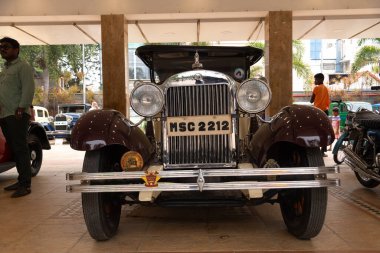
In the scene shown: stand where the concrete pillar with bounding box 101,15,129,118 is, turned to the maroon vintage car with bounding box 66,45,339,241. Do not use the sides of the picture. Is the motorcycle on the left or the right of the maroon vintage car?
left

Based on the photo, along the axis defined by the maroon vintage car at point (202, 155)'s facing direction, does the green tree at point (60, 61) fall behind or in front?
behind

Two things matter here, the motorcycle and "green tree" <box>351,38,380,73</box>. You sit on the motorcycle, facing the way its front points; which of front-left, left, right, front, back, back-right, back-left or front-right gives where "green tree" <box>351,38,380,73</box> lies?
back-left

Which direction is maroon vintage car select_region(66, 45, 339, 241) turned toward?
toward the camera

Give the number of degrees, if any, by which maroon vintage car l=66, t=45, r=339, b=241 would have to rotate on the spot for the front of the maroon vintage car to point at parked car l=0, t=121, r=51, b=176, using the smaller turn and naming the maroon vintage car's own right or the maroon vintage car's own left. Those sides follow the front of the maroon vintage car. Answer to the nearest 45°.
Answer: approximately 135° to the maroon vintage car's own right

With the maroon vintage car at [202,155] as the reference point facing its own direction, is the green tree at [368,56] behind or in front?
behind

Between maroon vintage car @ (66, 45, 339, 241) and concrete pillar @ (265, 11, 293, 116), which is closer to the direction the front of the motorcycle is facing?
the maroon vintage car

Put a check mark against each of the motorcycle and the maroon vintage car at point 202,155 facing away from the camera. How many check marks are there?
0

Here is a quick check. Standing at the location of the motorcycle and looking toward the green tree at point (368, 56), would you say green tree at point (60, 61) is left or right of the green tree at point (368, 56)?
left

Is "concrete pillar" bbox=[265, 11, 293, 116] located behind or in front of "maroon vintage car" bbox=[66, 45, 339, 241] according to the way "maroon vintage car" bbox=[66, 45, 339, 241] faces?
behind
